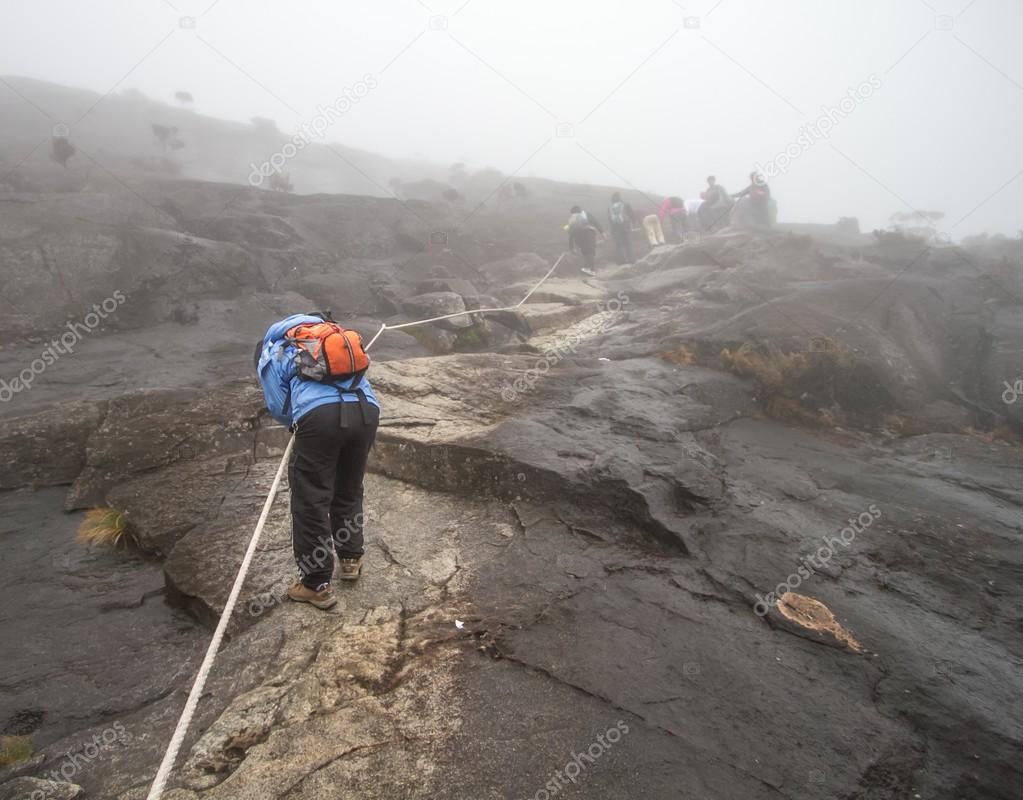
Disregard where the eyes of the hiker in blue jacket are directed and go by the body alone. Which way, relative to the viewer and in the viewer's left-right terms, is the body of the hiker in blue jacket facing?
facing away from the viewer and to the left of the viewer

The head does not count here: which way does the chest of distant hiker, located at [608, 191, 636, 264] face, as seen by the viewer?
away from the camera

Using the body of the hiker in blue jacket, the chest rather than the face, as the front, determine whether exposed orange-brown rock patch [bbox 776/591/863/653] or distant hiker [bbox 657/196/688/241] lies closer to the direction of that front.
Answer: the distant hiker

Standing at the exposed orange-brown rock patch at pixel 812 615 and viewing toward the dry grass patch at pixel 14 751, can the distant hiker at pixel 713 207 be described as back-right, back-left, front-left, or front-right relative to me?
back-right

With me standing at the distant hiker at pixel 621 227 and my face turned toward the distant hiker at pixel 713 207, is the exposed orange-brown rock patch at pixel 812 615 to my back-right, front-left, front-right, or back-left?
back-right

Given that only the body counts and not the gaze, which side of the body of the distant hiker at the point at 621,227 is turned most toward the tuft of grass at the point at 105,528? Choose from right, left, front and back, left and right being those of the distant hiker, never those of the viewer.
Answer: back

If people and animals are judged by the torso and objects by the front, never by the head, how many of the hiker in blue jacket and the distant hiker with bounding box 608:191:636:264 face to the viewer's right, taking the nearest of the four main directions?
0

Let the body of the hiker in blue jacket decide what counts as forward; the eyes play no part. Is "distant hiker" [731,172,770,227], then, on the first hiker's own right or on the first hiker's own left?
on the first hiker's own right

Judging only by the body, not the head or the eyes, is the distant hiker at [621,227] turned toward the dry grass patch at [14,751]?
no

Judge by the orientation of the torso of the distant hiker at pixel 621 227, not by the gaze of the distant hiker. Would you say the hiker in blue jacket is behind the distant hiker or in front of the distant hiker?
behind

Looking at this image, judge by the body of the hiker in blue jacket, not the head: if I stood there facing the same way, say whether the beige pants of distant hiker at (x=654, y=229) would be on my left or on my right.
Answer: on my right
